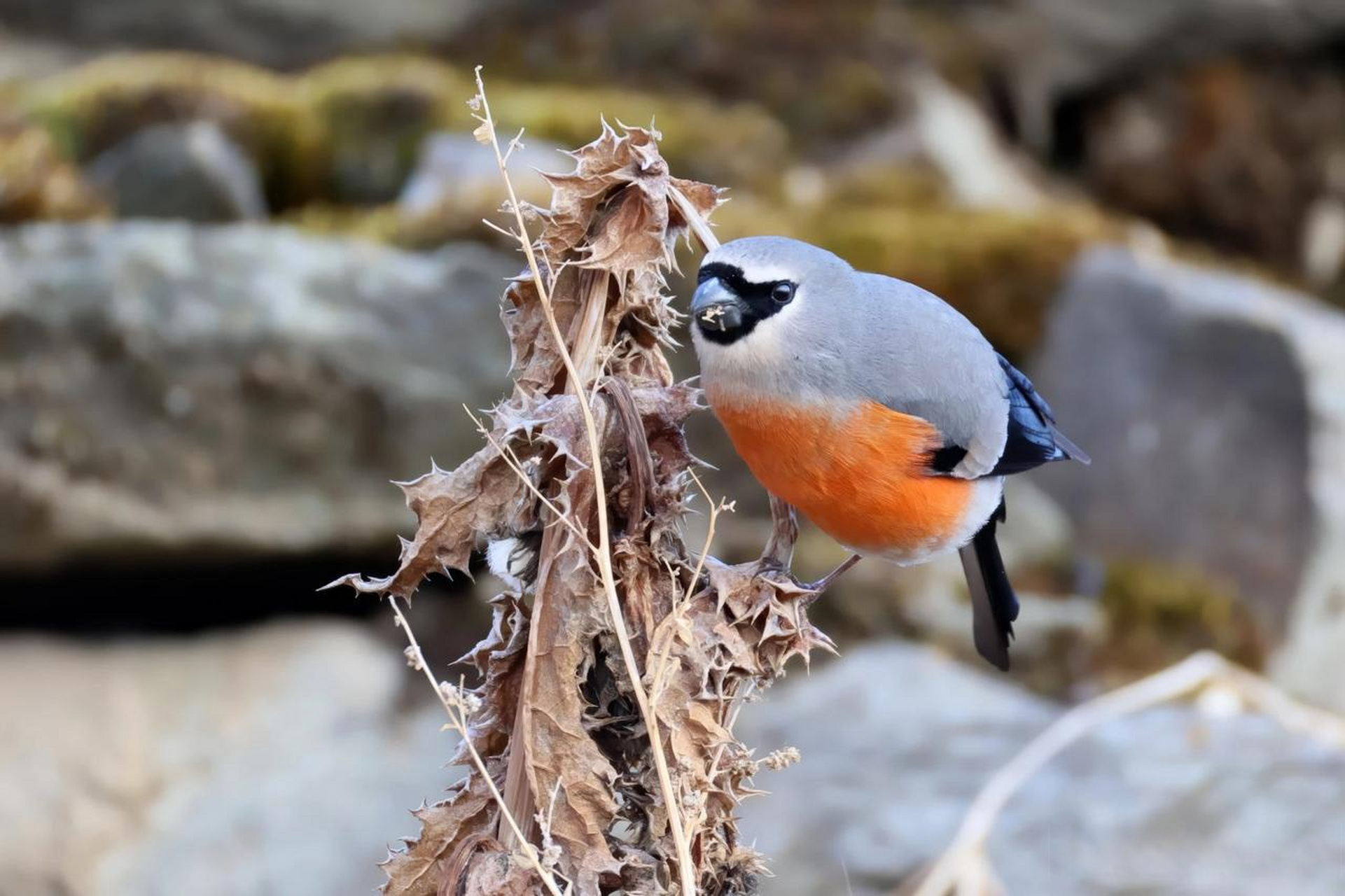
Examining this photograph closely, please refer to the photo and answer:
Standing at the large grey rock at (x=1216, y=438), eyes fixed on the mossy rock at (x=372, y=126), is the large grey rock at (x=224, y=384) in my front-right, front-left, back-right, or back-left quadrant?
front-left

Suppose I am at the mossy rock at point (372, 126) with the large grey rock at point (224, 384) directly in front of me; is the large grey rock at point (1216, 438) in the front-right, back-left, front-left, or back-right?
front-left

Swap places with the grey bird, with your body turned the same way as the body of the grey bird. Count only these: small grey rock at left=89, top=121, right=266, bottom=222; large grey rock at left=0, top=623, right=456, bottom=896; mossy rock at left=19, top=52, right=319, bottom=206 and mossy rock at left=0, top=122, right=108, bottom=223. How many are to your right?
4

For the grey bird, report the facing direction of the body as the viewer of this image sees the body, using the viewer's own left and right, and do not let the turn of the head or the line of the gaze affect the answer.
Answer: facing the viewer and to the left of the viewer

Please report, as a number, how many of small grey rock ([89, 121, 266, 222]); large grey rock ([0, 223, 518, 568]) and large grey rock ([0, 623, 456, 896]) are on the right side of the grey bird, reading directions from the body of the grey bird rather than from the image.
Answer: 3

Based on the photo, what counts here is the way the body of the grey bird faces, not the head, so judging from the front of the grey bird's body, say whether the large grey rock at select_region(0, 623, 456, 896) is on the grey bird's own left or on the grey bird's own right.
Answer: on the grey bird's own right

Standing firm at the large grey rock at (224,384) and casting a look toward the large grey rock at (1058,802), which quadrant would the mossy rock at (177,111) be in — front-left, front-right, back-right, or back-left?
back-left

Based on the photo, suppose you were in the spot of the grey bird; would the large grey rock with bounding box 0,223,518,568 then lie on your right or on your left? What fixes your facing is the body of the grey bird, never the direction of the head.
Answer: on your right

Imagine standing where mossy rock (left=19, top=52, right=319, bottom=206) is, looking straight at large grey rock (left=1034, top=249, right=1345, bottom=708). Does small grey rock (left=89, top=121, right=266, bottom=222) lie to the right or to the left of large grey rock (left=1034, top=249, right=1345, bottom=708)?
right

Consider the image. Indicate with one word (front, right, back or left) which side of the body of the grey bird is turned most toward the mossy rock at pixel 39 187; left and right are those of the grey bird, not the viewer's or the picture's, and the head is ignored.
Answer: right

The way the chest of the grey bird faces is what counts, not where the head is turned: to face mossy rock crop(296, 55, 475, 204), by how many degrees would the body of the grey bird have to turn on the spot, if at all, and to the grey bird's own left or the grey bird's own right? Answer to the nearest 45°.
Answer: approximately 90° to the grey bird's own right
